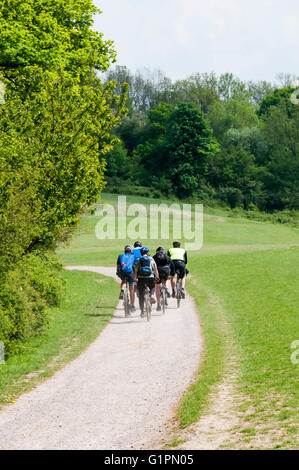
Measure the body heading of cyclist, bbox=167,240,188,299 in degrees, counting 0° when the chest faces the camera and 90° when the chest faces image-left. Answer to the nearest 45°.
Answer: approximately 180°

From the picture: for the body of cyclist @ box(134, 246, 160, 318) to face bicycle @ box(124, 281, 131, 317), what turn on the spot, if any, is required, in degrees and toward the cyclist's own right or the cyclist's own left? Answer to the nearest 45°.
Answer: approximately 45° to the cyclist's own left

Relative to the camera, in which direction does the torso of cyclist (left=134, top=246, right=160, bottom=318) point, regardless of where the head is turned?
away from the camera

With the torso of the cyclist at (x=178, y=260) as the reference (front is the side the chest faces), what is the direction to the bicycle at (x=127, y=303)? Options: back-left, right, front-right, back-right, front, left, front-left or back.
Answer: back-left

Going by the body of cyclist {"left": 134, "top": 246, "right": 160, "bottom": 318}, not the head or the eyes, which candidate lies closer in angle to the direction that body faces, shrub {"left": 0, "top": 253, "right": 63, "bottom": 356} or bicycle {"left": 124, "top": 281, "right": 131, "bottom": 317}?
the bicycle

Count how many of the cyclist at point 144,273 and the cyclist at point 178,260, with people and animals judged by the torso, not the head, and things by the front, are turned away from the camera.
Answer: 2

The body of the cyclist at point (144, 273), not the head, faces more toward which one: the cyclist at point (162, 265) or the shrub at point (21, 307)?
the cyclist
